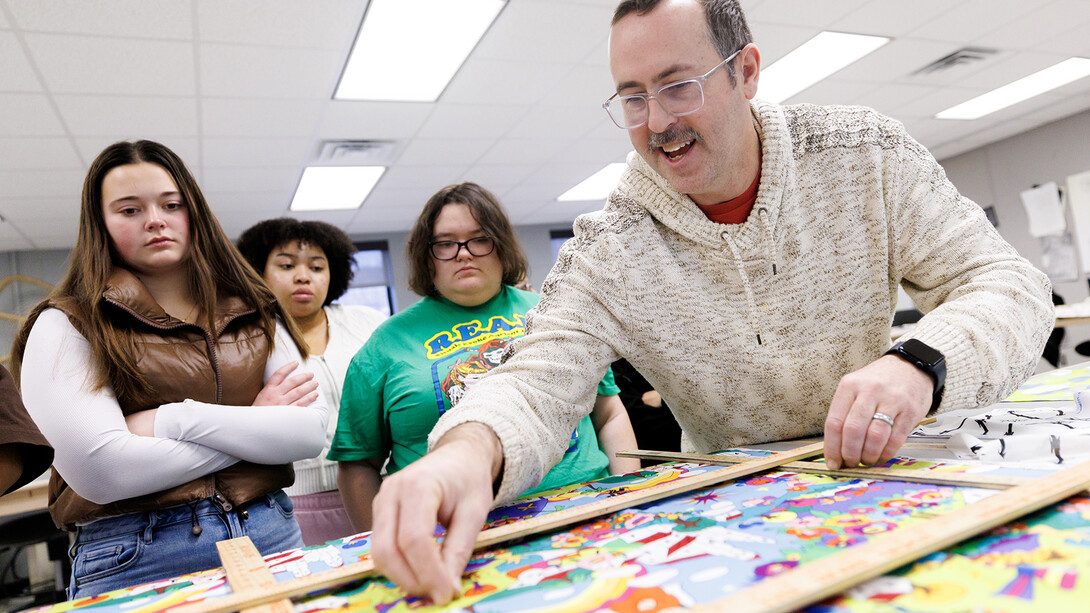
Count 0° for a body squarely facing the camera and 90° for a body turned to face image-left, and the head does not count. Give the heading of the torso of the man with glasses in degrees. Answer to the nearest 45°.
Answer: approximately 45°

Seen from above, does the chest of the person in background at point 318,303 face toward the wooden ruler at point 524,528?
yes

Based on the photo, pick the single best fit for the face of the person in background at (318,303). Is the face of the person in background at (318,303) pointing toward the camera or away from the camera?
toward the camera

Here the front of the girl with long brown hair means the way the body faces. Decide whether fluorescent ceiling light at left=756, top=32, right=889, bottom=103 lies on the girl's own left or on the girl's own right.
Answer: on the girl's own left

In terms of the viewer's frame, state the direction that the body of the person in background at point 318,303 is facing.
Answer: toward the camera

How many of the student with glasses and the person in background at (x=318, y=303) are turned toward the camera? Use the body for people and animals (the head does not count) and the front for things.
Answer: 2

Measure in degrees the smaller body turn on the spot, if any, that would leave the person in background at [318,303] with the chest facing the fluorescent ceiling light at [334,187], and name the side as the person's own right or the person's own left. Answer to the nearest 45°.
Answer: approximately 180°

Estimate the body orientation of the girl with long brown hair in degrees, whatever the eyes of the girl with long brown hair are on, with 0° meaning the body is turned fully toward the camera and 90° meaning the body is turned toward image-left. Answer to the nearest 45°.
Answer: approximately 315°

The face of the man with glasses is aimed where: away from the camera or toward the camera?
toward the camera

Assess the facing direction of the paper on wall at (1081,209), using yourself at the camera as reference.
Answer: facing the viewer and to the left of the viewer

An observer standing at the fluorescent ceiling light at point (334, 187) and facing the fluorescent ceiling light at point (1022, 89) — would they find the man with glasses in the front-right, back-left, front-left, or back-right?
front-right

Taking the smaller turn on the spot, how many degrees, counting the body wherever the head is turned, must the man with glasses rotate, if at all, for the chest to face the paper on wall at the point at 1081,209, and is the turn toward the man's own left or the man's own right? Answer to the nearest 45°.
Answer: approximately 180°

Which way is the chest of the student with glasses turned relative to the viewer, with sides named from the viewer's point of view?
facing the viewer

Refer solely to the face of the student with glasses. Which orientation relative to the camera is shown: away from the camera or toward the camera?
toward the camera

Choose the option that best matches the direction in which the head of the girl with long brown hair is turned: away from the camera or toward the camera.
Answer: toward the camera

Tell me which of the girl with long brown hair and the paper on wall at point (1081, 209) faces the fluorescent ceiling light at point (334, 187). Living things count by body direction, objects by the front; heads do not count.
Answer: the paper on wall

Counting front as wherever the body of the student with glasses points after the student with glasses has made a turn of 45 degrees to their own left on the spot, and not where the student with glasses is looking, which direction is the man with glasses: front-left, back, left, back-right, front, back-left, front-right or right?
front
